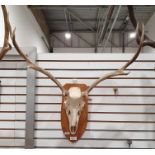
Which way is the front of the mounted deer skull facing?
toward the camera

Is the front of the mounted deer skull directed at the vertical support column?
no

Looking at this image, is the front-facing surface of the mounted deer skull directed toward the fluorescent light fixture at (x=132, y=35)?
no
